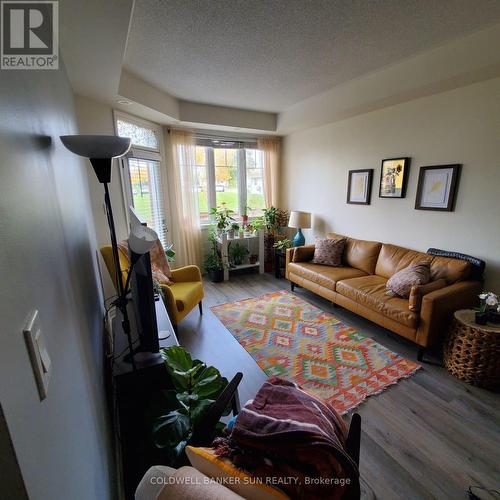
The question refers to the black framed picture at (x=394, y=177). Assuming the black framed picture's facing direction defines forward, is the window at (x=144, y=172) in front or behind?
in front

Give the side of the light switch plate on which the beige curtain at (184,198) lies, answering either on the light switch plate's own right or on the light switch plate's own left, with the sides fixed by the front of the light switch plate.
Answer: on the light switch plate's own left

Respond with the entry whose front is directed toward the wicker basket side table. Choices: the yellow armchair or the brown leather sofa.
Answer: the yellow armchair

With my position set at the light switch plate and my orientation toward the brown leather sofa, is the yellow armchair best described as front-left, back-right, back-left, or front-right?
front-left

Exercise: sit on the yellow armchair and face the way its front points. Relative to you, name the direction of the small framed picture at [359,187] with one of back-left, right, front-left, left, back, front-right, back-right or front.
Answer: front-left

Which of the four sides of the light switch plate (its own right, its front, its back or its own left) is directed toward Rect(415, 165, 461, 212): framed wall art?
front

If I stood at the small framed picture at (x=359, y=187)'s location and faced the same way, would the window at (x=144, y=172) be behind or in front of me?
in front

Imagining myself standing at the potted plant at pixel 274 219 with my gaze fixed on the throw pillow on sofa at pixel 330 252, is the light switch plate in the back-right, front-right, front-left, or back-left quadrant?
front-right

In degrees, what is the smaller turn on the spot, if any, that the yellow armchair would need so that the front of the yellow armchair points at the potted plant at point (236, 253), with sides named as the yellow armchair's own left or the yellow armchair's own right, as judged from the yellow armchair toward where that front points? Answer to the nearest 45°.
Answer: approximately 90° to the yellow armchair's own left

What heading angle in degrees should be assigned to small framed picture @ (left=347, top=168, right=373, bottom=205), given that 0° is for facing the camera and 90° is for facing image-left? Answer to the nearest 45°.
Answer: approximately 45°

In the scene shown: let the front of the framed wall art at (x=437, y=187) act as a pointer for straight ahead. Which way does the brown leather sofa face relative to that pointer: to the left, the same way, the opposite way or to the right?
the same way

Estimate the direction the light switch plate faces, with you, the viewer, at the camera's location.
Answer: facing to the right of the viewer

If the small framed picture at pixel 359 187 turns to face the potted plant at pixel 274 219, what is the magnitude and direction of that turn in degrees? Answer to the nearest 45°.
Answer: approximately 90° to its right

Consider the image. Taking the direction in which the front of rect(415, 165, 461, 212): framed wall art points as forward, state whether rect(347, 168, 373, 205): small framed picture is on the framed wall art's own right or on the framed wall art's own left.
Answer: on the framed wall art's own right

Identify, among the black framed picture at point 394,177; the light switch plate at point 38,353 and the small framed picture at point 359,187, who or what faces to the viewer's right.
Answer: the light switch plate

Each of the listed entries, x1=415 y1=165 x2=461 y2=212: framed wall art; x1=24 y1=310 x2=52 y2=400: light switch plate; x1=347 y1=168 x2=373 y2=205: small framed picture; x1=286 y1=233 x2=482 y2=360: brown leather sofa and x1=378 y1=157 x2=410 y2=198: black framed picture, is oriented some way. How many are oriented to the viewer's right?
1

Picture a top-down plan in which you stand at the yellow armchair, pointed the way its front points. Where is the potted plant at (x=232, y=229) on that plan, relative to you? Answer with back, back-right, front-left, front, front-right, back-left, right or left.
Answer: left

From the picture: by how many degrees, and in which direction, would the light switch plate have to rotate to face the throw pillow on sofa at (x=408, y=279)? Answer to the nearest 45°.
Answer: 0° — it already faces it

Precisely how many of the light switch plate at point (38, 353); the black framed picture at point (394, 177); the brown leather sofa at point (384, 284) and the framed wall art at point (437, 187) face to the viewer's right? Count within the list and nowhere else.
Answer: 1

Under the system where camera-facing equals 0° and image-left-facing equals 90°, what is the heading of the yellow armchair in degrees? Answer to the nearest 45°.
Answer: approximately 315°
